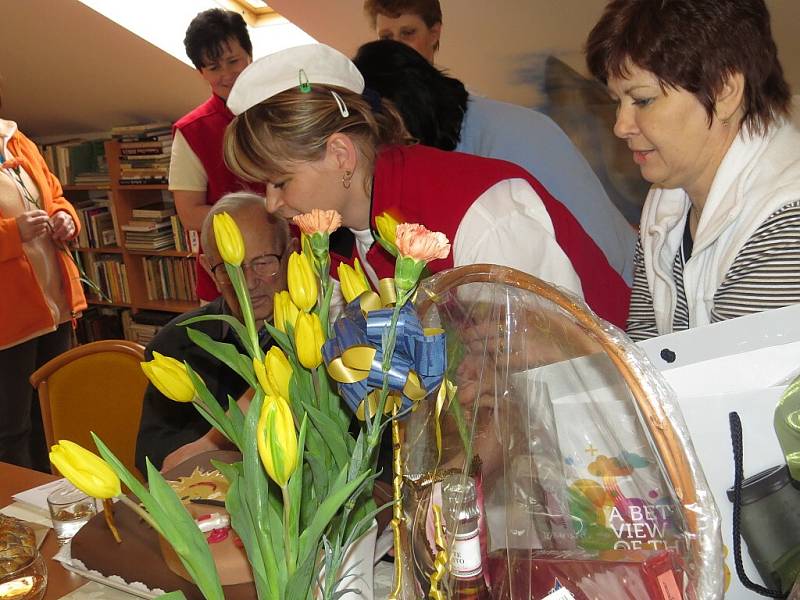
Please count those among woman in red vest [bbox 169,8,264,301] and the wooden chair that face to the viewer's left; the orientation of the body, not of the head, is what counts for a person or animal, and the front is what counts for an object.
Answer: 0

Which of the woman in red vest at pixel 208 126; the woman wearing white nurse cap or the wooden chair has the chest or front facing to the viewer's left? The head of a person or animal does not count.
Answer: the woman wearing white nurse cap

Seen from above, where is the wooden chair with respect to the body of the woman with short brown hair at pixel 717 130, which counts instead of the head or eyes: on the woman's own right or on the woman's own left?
on the woman's own right

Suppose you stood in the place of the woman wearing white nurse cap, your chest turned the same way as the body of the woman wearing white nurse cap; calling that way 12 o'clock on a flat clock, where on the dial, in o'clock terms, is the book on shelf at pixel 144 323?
The book on shelf is roughly at 2 o'clock from the woman wearing white nurse cap.

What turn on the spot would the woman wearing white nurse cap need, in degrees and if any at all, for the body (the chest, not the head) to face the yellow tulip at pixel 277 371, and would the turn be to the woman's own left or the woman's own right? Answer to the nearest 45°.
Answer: approximately 90° to the woman's own left

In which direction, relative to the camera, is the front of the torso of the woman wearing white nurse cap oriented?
to the viewer's left

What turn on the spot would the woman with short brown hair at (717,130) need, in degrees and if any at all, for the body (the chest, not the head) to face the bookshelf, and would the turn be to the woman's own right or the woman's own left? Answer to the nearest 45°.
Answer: approximately 90° to the woman's own right

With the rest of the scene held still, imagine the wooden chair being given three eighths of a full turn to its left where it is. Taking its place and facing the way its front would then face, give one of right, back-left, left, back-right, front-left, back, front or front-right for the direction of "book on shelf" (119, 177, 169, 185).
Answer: front

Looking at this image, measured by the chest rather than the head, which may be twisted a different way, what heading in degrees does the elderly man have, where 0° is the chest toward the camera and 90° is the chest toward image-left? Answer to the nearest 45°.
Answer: approximately 315°

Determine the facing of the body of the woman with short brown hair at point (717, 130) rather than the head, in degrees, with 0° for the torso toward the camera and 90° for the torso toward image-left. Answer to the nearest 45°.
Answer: approximately 45°

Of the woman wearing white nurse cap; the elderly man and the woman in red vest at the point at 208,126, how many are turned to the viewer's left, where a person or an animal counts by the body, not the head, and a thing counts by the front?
1

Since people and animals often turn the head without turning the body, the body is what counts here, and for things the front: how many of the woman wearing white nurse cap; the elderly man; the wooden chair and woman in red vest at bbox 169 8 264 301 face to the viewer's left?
1

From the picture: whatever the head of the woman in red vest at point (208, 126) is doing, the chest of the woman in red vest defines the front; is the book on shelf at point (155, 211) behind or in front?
behind

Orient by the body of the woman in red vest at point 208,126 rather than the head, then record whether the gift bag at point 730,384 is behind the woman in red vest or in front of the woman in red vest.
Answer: in front

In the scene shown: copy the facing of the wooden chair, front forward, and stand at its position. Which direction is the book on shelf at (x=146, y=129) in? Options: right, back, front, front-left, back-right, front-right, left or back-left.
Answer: back-left

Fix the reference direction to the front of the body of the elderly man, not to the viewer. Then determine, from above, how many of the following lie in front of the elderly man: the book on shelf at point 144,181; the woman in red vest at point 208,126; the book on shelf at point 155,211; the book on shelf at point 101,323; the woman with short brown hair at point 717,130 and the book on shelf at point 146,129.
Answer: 1
